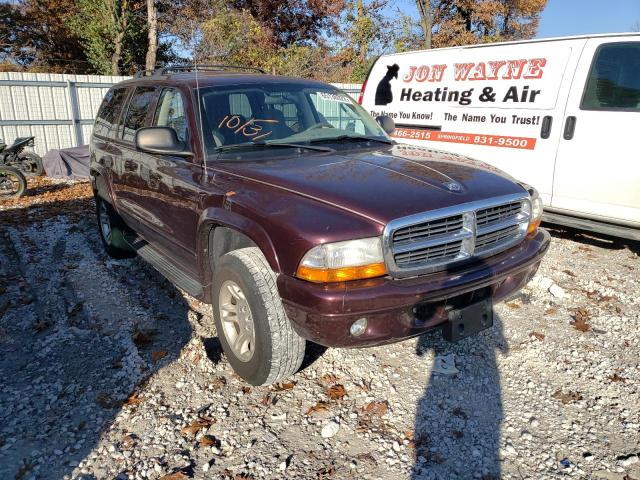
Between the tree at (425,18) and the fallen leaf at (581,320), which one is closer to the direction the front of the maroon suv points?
the fallen leaf

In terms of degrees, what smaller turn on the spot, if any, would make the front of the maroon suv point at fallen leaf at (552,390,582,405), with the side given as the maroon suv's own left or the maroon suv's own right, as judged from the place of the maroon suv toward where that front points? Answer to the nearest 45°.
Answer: approximately 45° to the maroon suv's own left

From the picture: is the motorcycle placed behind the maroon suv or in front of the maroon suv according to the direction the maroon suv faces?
behind

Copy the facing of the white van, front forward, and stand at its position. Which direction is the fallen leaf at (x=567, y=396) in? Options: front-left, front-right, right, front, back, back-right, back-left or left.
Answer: front-right

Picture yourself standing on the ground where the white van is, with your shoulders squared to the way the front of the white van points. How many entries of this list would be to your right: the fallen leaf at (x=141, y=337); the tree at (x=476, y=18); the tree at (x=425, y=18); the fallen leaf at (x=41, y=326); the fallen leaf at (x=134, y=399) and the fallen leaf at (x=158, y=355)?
4

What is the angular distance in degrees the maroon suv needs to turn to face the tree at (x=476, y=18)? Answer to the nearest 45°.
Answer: approximately 135° to its left

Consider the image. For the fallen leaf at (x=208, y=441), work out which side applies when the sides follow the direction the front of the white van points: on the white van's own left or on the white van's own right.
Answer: on the white van's own right

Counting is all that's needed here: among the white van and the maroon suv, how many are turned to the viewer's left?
0

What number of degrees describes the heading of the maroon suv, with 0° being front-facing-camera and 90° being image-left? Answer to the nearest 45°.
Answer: approximately 315°

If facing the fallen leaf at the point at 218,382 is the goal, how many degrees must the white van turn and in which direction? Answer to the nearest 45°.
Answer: approximately 90° to its right
